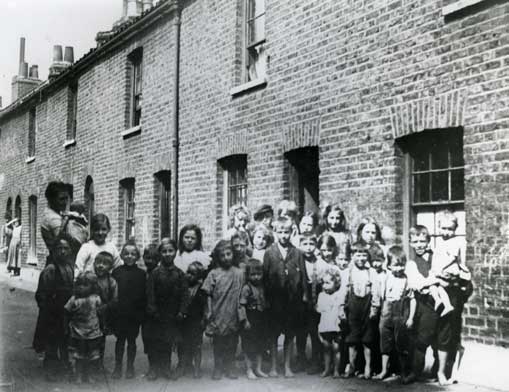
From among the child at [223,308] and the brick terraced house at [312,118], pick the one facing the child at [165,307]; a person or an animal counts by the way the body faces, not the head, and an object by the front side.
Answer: the brick terraced house

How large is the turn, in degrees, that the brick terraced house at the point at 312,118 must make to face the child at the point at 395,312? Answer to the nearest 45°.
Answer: approximately 45° to its left

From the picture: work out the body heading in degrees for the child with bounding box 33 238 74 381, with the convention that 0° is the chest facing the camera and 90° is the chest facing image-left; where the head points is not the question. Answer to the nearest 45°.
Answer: approximately 315°

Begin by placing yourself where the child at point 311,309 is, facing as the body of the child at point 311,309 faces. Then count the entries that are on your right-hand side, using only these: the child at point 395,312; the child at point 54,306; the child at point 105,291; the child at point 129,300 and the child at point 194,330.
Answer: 4

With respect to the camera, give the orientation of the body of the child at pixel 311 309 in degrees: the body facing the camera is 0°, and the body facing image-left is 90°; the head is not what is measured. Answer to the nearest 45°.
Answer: approximately 0°

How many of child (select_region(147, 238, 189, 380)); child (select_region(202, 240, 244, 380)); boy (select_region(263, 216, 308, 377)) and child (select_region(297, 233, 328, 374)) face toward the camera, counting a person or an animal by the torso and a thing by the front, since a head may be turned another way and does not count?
4

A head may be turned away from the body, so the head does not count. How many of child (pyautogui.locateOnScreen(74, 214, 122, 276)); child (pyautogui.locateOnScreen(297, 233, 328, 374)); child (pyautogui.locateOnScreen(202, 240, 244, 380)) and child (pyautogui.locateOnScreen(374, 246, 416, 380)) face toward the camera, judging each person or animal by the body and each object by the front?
4

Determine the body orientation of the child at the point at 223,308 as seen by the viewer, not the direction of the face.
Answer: toward the camera

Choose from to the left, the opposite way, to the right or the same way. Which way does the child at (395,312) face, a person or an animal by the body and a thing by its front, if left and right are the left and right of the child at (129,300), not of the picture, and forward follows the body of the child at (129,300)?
the same way

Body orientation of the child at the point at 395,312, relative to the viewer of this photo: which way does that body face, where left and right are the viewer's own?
facing the viewer

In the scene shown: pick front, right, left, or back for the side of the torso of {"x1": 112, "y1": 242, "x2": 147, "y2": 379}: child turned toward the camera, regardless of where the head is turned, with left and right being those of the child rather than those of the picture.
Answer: front

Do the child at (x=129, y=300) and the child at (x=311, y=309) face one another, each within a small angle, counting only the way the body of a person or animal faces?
no

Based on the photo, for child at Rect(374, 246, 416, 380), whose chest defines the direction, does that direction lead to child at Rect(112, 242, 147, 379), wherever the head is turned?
no

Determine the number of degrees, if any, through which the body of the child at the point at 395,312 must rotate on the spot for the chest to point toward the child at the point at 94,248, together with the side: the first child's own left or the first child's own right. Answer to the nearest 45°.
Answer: approximately 90° to the first child's own right

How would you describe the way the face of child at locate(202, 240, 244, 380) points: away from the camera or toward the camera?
toward the camera

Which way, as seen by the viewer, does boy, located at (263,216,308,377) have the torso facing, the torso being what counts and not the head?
toward the camera

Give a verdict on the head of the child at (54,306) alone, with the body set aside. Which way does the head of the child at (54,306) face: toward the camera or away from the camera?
toward the camera

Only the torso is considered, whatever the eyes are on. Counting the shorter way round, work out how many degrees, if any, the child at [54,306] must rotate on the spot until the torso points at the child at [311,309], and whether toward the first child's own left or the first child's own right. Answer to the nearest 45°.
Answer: approximately 45° to the first child's own left

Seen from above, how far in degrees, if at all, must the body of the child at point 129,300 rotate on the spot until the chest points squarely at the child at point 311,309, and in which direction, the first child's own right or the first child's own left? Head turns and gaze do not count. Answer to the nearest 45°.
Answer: approximately 90° to the first child's own left

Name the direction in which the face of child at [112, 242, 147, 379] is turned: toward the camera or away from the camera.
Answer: toward the camera
